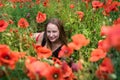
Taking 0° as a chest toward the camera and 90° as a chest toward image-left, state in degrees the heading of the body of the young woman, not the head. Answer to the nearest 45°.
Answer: approximately 0°

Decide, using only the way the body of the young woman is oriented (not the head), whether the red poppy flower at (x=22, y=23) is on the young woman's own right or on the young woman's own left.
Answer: on the young woman's own right

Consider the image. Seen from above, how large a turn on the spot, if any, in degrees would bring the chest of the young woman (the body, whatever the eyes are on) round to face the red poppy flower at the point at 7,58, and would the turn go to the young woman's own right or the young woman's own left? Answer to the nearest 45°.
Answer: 0° — they already face it

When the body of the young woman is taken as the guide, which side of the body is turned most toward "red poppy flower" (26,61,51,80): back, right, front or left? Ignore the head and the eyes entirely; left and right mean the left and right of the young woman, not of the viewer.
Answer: front

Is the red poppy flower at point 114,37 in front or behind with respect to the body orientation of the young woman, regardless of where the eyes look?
in front
